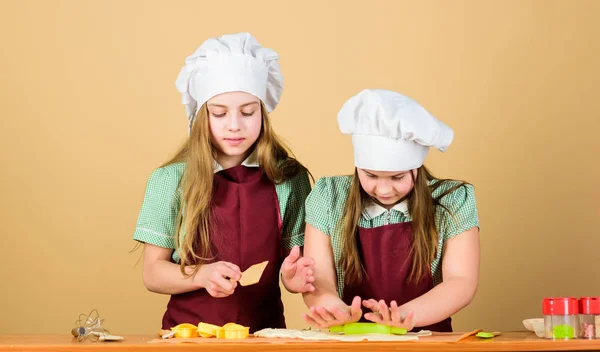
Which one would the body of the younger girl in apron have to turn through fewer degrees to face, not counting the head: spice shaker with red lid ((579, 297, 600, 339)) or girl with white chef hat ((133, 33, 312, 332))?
the spice shaker with red lid

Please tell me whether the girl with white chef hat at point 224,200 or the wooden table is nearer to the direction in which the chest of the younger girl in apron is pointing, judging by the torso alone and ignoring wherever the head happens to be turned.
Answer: the wooden table

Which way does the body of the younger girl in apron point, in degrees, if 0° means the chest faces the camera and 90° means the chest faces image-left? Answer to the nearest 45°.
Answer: approximately 0°

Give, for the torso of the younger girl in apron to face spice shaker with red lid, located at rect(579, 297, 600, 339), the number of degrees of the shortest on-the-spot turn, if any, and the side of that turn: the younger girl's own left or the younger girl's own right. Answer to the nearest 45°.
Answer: approximately 45° to the younger girl's own left

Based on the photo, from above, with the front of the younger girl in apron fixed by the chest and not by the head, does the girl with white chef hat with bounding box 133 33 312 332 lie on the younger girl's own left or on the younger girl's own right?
on the younger girl's own right

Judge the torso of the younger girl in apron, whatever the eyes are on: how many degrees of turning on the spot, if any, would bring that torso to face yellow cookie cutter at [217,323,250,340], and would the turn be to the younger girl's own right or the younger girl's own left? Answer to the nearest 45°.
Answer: approximately 45° to the younger girl's own right
